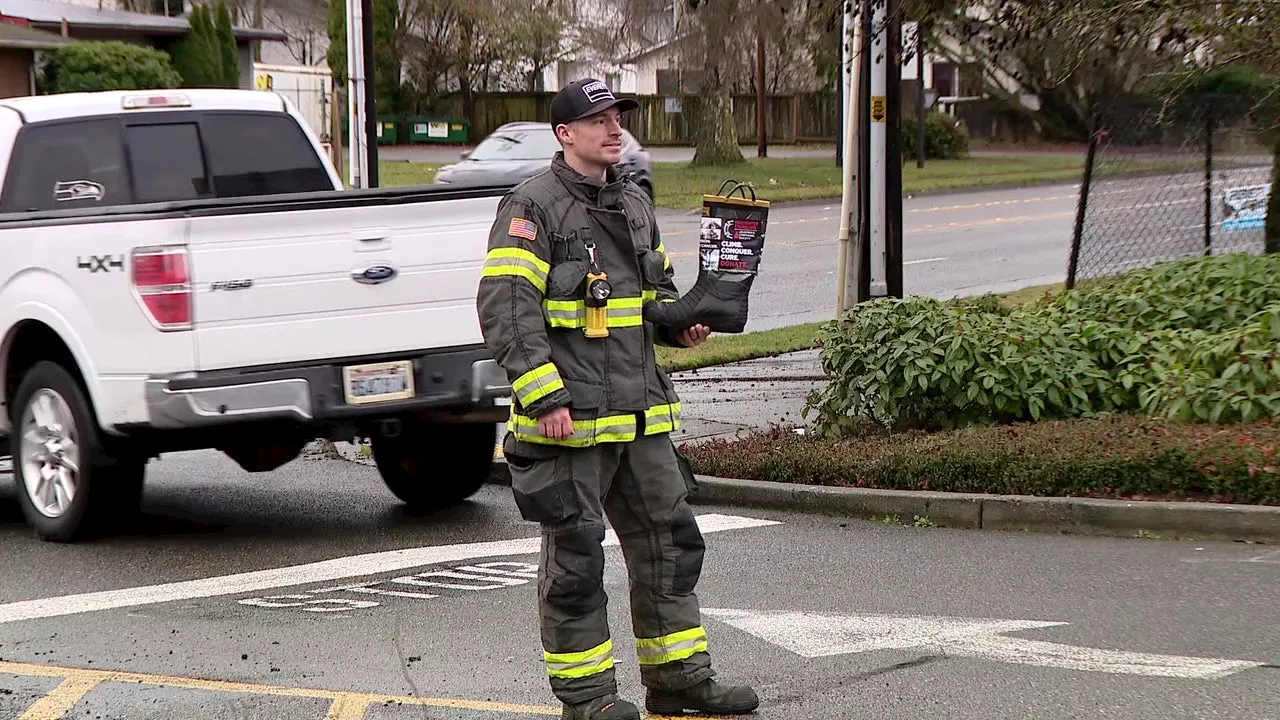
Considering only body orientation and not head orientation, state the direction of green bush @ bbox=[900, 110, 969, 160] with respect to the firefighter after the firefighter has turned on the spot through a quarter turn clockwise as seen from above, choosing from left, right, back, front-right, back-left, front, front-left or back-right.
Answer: back-right

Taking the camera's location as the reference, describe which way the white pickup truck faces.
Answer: facing away from the viewer and to the left of the viewer

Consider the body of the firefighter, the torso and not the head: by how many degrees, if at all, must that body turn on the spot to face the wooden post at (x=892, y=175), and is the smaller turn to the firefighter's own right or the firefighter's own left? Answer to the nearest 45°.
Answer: approximately 135° to the firefighter's own left

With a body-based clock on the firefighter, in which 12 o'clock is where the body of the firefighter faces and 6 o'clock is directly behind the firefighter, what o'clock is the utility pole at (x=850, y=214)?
The utility pole is roughly at 8 o'clock from the firefighter.

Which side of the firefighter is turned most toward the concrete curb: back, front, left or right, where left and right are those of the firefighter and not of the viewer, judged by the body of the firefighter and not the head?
left

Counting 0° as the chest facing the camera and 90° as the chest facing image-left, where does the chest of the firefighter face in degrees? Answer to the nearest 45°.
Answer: approximately 315°

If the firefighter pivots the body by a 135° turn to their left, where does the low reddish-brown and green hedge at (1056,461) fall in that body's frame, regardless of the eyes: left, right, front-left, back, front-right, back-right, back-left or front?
front-right

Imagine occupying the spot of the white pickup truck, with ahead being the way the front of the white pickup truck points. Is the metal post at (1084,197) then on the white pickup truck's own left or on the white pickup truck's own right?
on the white pickup truck's own right

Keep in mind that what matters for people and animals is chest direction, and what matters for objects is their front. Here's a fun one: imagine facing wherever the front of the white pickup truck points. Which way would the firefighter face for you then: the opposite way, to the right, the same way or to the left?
the opposite way

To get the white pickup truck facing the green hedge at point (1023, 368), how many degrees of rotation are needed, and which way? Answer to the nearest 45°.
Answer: approximately 135° to its right
